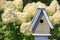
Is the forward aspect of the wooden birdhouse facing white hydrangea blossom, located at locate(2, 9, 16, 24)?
no

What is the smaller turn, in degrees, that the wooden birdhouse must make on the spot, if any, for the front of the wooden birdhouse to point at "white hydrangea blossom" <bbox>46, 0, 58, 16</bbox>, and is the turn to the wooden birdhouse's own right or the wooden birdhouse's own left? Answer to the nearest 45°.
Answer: approximately 180°

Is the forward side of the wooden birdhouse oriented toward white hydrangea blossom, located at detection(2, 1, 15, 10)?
no

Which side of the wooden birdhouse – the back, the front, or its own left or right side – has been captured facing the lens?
front

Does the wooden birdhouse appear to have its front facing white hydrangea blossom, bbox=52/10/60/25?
no

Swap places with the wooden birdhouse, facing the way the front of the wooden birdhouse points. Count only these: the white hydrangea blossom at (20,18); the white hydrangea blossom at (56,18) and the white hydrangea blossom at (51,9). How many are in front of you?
0

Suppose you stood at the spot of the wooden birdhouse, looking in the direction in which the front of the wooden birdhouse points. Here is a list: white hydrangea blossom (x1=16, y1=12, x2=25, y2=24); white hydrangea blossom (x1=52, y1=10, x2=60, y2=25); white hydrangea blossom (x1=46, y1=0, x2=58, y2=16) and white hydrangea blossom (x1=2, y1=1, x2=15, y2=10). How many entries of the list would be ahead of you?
0
